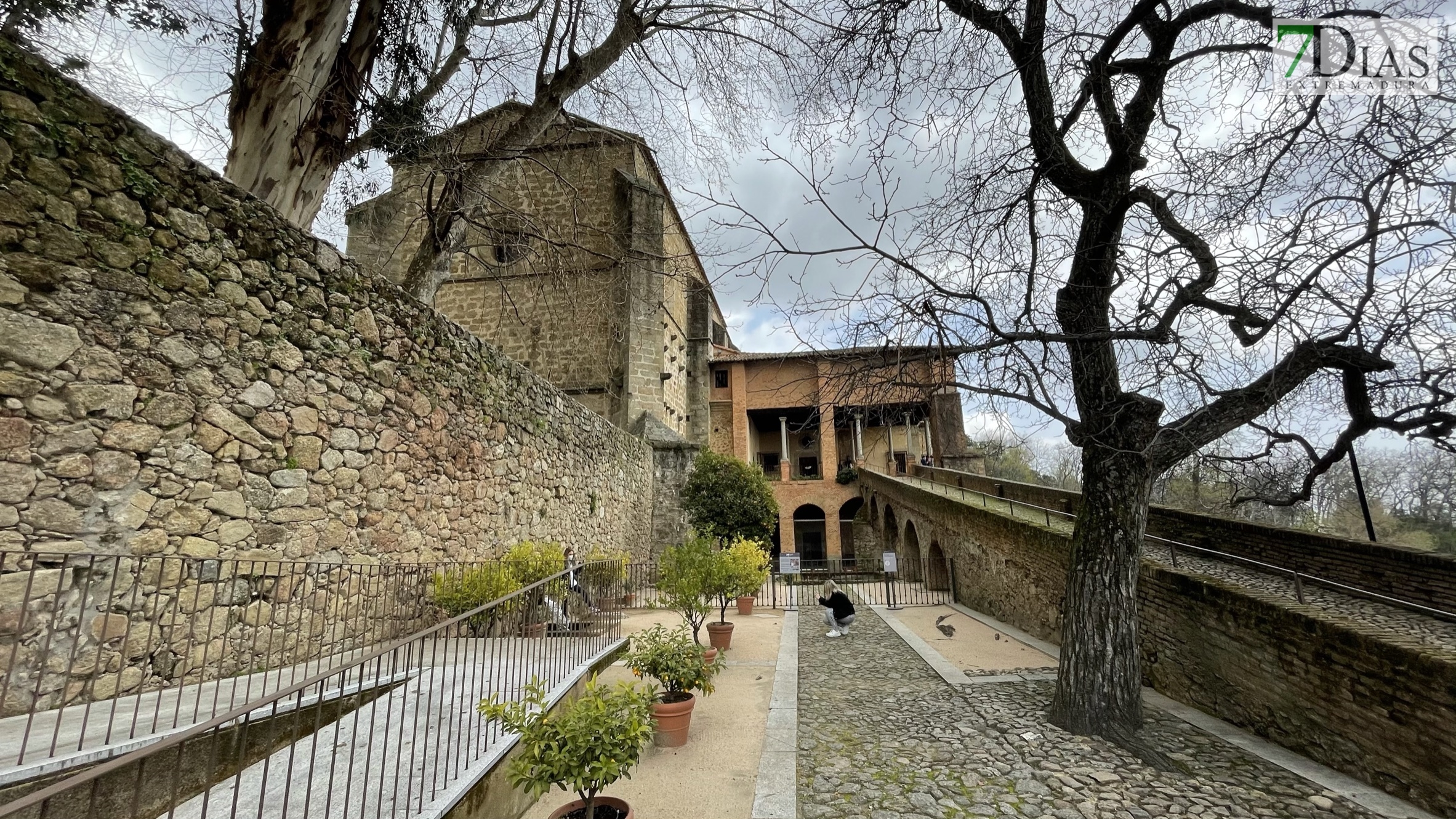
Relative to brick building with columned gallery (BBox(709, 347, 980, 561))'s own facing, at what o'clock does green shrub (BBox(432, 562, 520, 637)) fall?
The green shrub is roughly at 12 o'clock from the brick building with columned gallery.

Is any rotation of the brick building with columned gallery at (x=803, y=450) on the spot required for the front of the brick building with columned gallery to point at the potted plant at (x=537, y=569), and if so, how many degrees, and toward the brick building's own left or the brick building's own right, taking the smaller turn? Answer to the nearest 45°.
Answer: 0° — it already faces it

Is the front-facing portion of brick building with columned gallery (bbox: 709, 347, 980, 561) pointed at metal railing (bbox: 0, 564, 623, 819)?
yes

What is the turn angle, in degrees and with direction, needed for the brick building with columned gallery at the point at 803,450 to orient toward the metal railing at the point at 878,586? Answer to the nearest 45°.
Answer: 0° — it already faces it

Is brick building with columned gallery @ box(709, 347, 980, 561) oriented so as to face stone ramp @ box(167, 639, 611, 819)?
yes

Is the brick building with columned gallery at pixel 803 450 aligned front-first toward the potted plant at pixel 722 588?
yes

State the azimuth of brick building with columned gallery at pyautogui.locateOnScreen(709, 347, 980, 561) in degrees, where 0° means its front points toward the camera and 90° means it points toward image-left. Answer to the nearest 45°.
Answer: approximately 0°

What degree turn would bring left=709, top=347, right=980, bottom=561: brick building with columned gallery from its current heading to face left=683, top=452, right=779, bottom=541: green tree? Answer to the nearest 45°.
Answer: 0° — it already faces it
